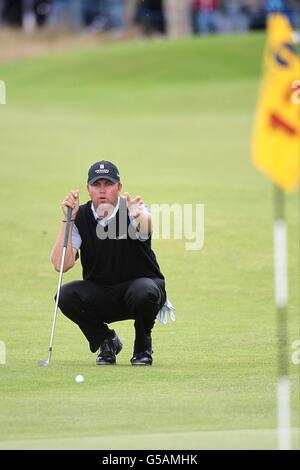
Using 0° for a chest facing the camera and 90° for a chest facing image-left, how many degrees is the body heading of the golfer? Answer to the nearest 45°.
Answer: approximately 0°

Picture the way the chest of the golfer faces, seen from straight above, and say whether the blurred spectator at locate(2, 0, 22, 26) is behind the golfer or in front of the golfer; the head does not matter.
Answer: behind
